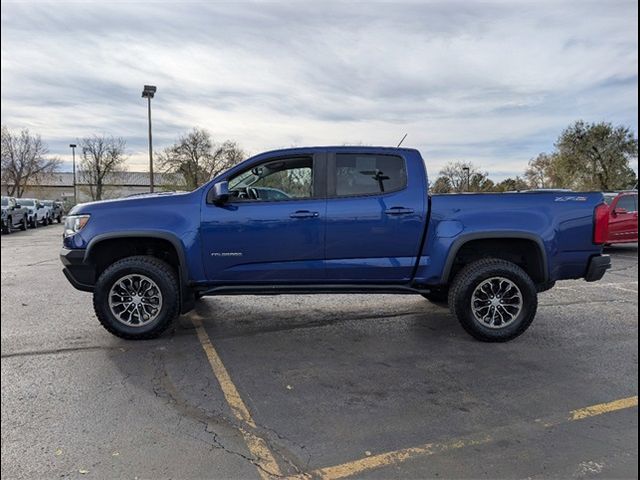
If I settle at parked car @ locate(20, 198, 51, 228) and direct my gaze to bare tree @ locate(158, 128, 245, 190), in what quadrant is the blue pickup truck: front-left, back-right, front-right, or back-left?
back-right

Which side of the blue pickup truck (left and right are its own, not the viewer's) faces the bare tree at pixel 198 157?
right

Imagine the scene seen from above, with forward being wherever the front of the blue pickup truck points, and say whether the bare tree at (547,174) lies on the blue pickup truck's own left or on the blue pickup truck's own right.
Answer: on the blue pickup truck's own right

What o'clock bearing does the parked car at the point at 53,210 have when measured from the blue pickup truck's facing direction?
The parked car is roughly at 2 o'clock from the blue pickup truck.

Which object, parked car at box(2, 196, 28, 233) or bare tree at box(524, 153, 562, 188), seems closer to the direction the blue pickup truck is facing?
the parked car

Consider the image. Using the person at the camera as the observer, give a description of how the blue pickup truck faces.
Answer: facing to the left of the viewer

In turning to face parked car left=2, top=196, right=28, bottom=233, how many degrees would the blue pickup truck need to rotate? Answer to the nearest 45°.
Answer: approximately 45° to its right
